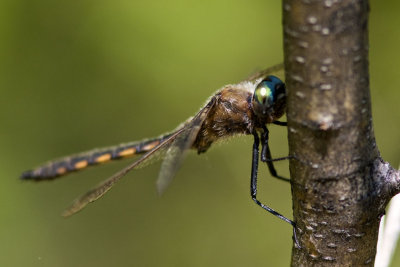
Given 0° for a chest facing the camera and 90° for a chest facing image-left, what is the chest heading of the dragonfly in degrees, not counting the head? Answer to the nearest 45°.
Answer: approximately 270°
